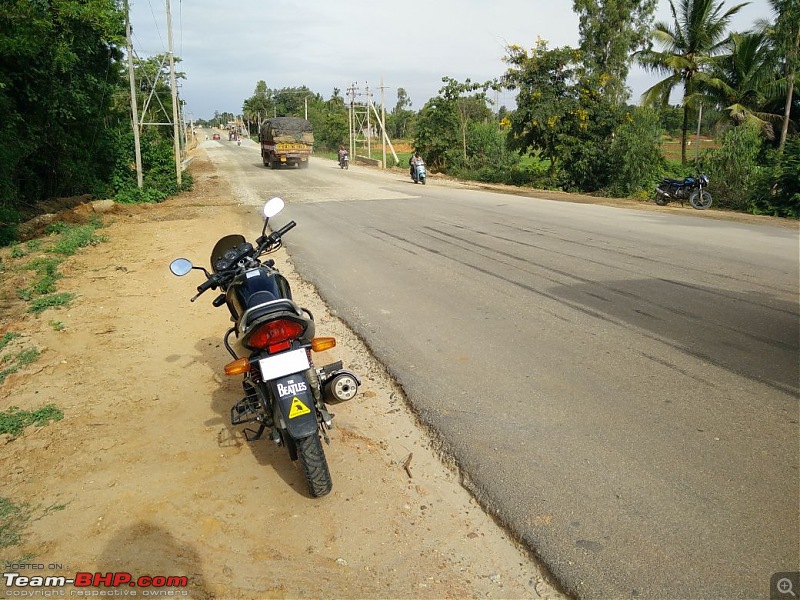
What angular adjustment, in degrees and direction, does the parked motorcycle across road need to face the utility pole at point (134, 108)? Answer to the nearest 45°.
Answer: approximately 135° to its right

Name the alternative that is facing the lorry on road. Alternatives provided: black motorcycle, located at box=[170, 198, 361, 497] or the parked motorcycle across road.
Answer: the black motorcycle

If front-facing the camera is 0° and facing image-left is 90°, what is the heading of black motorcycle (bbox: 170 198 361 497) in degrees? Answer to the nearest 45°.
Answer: approximately 180°

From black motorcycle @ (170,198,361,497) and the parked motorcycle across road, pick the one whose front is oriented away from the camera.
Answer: the black motorcycle

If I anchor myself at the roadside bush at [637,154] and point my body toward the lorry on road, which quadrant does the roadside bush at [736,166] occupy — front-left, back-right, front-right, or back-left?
back-left

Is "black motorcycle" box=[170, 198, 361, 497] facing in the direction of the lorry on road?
yes
